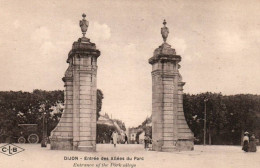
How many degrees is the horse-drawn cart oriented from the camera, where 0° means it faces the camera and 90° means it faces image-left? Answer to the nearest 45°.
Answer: approximately 90°

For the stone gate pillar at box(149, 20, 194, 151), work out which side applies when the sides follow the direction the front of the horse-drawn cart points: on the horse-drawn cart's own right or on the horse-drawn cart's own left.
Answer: on the horse-drawn cart's own left

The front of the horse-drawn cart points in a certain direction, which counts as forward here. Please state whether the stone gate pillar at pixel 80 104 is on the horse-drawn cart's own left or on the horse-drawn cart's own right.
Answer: on the horse-drawn cart's own left
